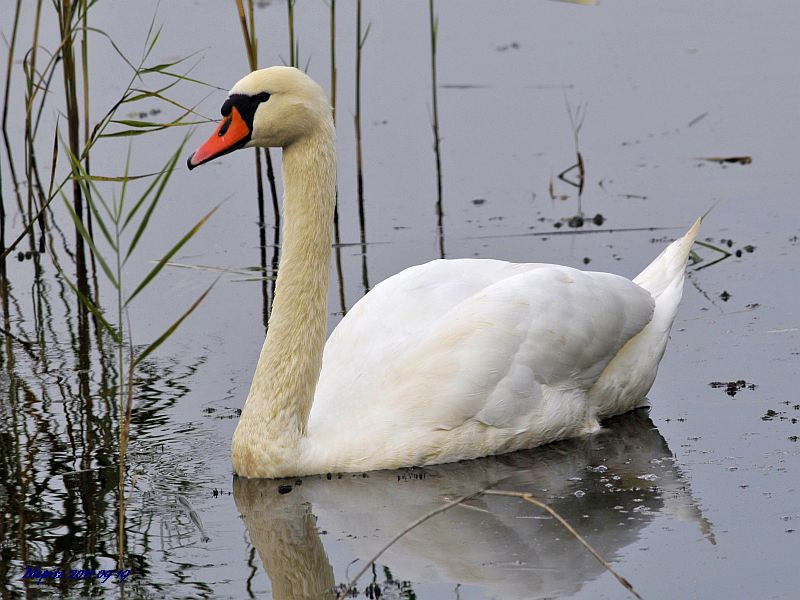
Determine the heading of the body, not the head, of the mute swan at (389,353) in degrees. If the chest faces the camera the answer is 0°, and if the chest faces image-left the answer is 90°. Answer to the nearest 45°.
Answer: approximately 45°

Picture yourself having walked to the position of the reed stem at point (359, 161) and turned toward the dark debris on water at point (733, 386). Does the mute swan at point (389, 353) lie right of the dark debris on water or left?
right

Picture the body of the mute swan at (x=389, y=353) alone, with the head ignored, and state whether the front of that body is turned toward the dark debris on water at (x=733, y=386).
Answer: no

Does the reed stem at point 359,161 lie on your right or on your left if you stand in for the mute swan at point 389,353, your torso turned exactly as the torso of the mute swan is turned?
on your right
